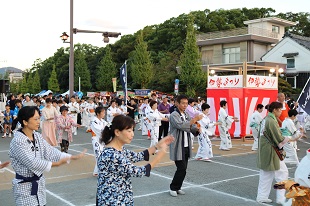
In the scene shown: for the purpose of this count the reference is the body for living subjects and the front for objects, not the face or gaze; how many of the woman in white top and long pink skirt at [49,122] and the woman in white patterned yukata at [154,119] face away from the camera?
0

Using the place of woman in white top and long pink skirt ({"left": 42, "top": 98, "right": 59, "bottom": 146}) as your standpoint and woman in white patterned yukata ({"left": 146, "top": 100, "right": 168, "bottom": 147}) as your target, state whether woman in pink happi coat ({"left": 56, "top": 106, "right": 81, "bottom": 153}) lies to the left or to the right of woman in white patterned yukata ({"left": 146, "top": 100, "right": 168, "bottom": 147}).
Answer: right

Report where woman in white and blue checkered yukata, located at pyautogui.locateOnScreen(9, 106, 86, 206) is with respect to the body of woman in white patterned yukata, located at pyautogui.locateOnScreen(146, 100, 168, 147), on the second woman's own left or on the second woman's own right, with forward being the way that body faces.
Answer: on the second woman's own right

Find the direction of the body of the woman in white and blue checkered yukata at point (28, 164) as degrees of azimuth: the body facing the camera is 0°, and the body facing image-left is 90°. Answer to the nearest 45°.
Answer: approximately 315°

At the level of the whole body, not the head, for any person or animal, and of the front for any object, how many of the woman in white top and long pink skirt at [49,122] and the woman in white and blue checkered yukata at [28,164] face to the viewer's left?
0

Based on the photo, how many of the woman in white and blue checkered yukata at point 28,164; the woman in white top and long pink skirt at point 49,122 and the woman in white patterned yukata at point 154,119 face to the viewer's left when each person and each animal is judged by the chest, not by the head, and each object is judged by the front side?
0

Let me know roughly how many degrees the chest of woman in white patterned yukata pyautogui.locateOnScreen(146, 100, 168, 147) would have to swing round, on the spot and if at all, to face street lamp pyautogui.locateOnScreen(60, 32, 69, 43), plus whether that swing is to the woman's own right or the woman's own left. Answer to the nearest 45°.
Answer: approximately 180°

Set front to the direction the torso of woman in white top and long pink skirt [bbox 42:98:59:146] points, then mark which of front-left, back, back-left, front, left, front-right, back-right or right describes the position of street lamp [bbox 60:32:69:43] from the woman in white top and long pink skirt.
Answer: back-left

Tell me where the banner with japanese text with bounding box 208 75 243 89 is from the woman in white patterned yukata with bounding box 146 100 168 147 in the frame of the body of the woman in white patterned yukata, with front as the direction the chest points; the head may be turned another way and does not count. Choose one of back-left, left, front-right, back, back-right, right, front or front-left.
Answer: left

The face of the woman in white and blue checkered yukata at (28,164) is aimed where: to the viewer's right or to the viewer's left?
to the viewer's right

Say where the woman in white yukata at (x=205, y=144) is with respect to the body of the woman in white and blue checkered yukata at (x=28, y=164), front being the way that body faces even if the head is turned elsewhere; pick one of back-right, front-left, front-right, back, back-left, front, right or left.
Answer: left

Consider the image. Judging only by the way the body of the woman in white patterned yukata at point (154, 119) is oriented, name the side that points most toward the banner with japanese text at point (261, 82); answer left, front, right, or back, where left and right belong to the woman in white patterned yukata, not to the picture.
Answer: left

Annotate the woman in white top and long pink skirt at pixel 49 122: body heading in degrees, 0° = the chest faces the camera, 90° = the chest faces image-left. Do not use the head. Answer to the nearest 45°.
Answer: approximately 315°

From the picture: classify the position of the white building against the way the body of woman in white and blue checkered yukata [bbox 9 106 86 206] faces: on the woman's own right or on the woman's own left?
on the woman's own left
